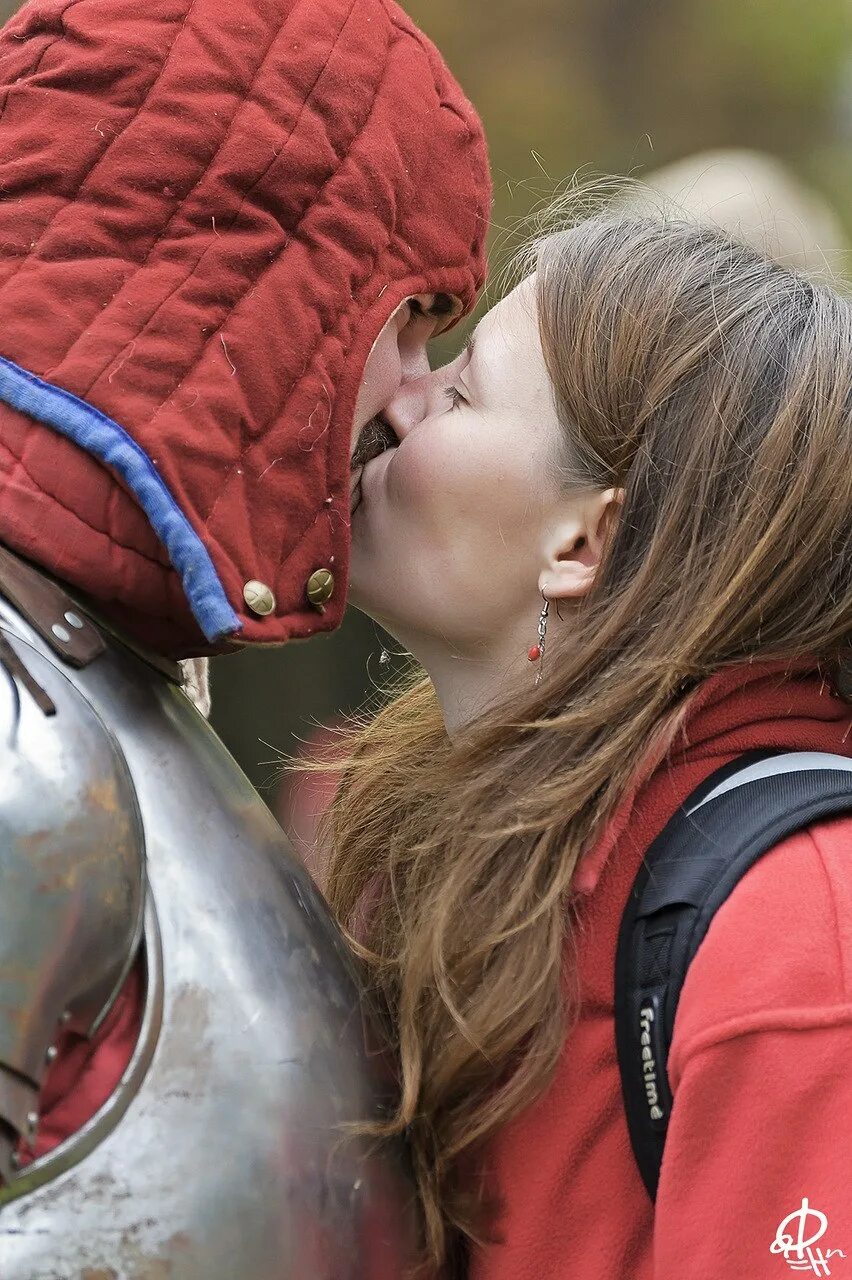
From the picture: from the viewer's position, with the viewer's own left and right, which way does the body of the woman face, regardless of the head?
facing to the left of the viewer

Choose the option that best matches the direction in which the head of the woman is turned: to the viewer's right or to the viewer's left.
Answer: to the viewer's left
